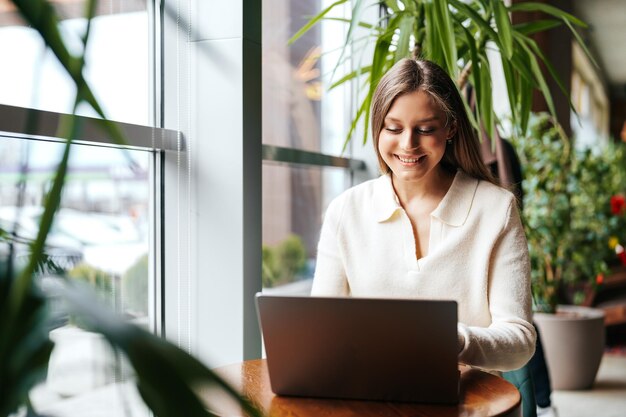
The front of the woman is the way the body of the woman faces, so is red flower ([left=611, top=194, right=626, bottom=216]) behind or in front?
behind

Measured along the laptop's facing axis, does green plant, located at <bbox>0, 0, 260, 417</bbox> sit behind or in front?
behind

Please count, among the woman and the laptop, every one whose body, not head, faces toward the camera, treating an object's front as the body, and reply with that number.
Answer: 1

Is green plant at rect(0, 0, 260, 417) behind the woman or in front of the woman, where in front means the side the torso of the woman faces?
in front

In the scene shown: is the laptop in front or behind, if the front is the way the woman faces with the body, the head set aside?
in front

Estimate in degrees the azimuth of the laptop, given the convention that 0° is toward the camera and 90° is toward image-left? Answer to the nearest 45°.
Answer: approximately 180°

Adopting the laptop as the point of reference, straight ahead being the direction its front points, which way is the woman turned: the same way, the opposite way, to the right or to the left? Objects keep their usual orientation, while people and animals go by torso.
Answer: the opposite way

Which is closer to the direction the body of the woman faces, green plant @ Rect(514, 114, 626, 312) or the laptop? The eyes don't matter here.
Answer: the laptop

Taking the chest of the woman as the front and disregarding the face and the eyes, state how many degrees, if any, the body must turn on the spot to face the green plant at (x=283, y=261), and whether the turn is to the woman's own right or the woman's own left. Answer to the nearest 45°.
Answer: approximately 135° to the woman's own right

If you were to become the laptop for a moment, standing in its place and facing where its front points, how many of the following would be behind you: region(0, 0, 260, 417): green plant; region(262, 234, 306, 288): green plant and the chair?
1

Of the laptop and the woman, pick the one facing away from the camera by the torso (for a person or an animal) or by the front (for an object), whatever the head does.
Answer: the laptop

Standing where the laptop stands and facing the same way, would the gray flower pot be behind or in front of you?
in front
